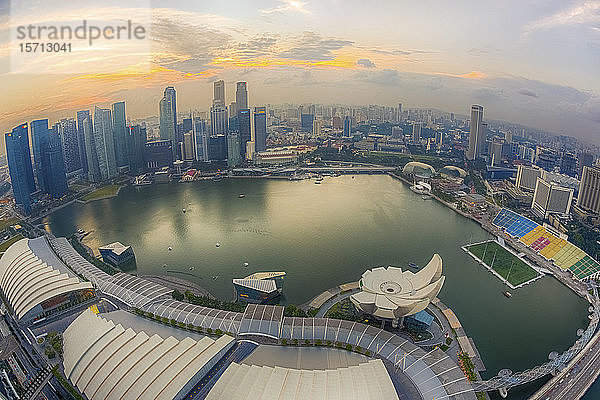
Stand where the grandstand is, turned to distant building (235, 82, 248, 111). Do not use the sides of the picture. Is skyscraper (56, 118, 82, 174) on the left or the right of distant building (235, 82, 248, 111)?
left

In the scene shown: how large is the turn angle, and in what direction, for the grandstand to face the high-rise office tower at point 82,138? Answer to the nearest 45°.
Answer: approximately 45° to its right

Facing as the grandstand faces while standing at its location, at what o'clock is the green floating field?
The green floating field is roughly at 12 o'clock from the grandstand.

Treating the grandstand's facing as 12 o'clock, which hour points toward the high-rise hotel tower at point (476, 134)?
The high-rise hotel tower is roughly at 4 o'clock from the grandstand.

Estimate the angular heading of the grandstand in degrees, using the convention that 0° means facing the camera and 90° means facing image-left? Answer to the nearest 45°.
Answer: approximately 45°

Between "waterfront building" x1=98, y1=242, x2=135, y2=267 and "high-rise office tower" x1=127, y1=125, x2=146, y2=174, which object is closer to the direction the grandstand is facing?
the waterfront building
